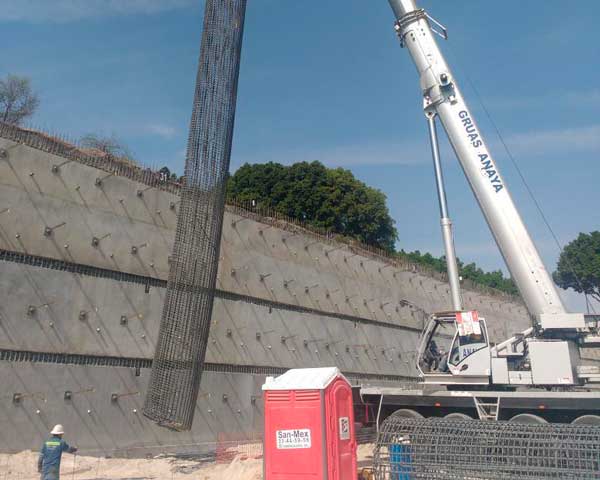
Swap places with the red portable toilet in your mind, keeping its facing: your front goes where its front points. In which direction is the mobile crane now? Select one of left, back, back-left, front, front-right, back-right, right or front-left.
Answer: left

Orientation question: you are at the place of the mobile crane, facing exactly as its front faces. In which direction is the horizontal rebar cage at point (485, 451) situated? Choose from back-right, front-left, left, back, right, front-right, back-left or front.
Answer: left

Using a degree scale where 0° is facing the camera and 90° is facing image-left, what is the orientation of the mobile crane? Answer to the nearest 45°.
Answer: approximately 90°

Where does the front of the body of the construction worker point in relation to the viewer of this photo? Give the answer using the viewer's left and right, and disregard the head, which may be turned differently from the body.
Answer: facing away from the viewer and to the right of the viewer

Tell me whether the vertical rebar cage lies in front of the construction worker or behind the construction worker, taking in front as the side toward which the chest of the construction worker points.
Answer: in front

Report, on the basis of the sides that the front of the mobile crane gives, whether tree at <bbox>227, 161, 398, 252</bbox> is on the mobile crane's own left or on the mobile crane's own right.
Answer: on the mobile crane's own right

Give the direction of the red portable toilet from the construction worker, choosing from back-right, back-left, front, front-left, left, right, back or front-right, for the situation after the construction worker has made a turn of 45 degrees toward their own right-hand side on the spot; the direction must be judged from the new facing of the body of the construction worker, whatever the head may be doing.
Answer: front-right

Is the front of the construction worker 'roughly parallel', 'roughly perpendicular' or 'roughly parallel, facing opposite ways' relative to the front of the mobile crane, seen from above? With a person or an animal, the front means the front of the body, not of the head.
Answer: roughly perpendicular

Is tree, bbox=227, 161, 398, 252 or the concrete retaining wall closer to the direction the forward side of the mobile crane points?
the concrete retaining wall

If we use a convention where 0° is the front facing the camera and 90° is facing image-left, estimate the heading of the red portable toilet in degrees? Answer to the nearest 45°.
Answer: approximately 315°

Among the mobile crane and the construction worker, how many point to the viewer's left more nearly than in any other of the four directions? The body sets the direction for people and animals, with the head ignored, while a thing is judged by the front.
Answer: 1

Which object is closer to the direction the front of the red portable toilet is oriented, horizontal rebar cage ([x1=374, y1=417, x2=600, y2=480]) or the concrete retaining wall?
the horizontal rebar cage

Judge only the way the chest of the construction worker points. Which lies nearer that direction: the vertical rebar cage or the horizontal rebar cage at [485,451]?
the vertical rebar cage
